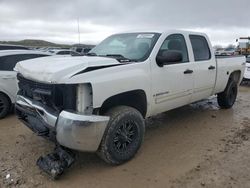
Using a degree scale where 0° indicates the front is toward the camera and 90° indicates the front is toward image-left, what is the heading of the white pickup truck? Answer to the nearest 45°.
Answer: approximately 45°

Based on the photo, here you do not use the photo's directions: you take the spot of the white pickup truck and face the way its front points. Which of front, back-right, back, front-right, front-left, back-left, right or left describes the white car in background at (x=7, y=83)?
right

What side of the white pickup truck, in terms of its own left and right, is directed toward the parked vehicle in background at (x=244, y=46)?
back
